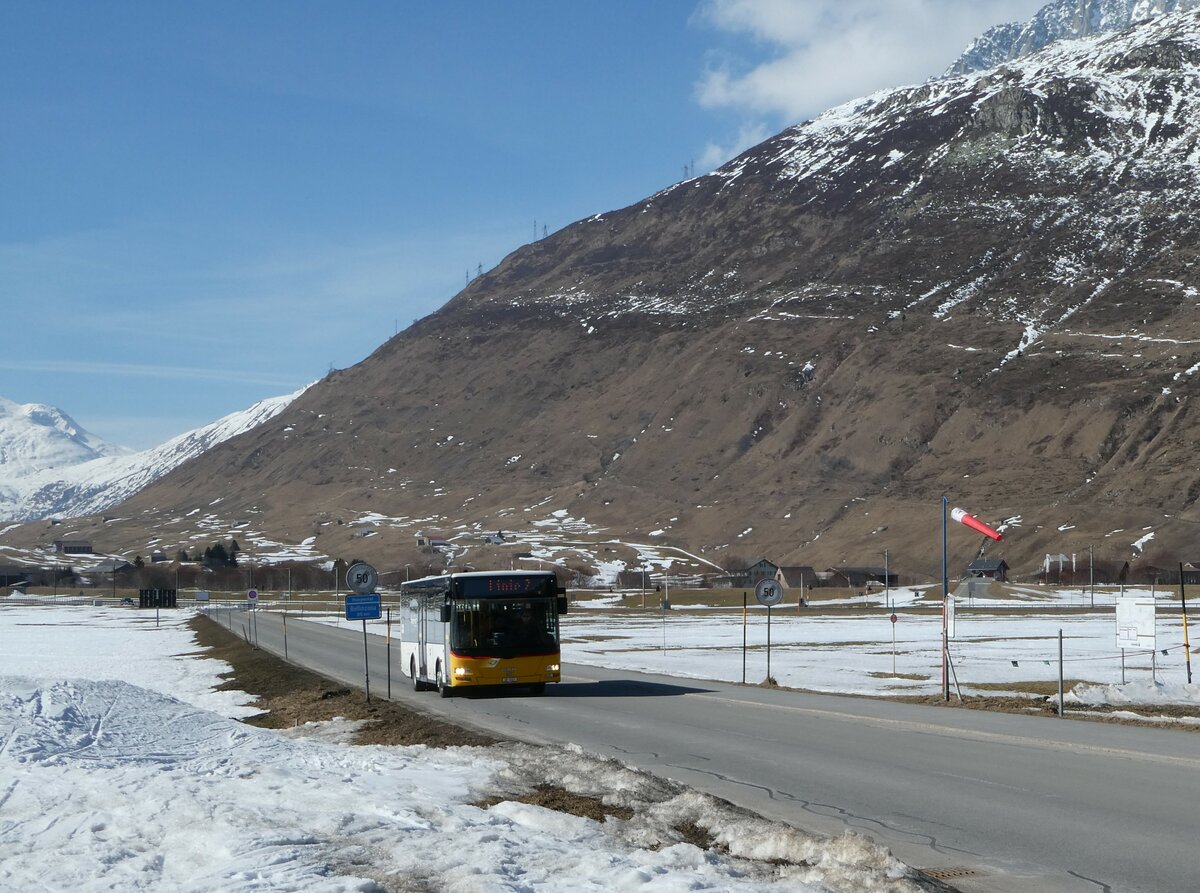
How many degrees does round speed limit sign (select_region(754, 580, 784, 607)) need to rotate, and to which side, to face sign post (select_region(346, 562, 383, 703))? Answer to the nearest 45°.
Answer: approximately 45° to its right

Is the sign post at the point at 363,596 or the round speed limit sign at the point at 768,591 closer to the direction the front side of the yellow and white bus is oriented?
the sign post

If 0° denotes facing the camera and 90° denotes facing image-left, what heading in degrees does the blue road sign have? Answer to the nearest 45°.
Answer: approximately 0°

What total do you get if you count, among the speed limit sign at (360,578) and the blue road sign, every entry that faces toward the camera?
2
